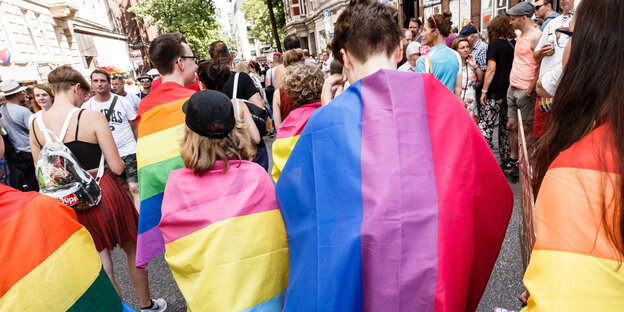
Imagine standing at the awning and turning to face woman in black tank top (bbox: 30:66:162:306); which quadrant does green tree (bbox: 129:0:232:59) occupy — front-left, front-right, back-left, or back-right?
back-left

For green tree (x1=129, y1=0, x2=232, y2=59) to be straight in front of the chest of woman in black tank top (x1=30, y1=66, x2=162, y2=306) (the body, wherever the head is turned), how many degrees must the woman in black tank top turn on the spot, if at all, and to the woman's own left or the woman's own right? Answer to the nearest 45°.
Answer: approximately 45° to the woman's own left

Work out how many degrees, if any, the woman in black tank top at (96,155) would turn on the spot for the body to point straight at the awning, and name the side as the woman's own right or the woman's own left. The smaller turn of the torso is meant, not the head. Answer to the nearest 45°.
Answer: approximately 45° to the woman's own left

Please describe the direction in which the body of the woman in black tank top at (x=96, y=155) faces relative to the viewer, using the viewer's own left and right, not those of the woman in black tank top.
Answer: facing away from the viewer and to the right of the viewer

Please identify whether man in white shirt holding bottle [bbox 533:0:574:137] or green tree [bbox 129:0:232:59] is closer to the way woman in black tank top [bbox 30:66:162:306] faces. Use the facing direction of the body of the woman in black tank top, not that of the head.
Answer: the green tree
